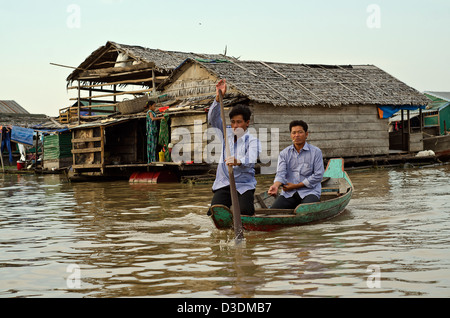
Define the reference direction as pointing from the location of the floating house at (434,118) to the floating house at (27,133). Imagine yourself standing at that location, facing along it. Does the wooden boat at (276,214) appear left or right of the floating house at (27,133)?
left

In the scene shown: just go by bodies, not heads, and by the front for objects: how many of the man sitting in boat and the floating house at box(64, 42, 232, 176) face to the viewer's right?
0

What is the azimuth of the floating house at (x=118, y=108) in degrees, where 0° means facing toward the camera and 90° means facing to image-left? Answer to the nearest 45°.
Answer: approximately 45°

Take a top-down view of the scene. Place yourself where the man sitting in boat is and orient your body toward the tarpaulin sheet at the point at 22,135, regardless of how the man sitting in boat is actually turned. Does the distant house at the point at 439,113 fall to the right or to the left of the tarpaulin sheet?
right

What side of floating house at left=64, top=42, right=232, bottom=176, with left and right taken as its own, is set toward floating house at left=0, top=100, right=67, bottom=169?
right

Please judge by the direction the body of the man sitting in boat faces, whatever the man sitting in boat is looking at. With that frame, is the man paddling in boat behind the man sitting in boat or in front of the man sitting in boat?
in front

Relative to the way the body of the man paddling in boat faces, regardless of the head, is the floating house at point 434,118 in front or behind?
behind
